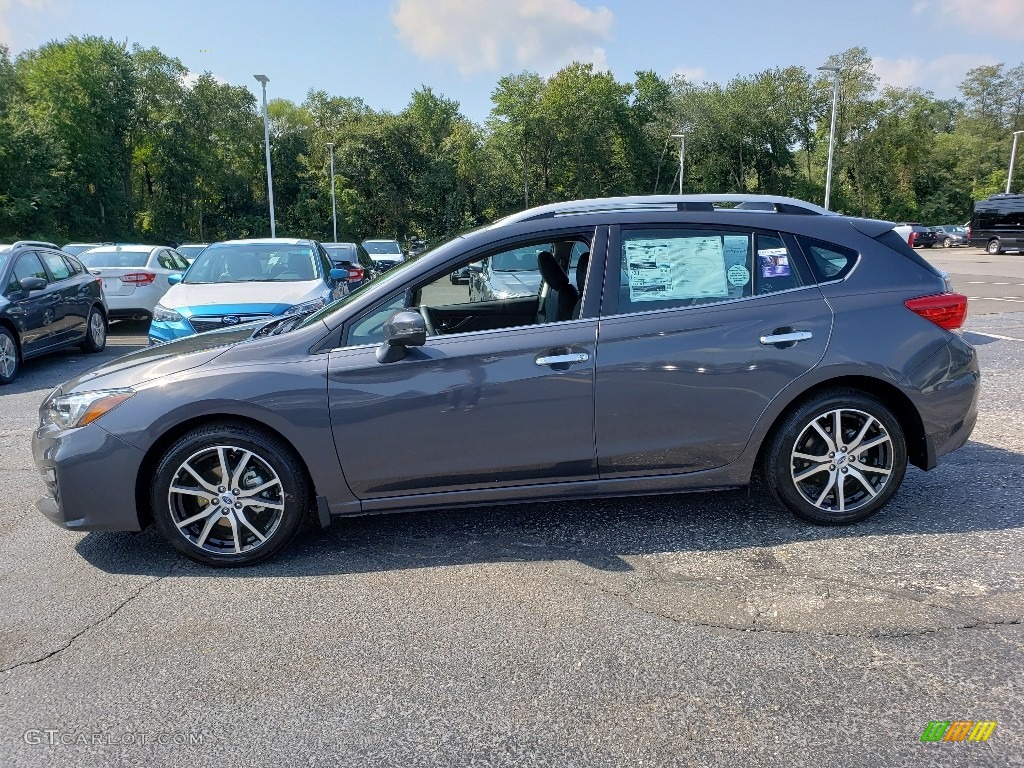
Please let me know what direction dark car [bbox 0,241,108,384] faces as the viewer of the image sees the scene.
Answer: facing the viewer and to the left of the viewer

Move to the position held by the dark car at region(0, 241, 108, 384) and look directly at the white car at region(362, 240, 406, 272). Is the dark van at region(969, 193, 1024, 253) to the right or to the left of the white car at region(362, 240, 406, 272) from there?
right

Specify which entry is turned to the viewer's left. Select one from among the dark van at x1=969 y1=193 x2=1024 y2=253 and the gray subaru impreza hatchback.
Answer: the gray subaru impreza hatchback

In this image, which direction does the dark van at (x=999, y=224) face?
to the viewer's right

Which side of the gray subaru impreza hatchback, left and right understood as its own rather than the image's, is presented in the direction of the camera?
left

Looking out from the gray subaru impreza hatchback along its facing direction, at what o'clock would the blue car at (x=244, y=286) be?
The blue car is roughly at 2 o'clock from the gray subaru impreza hatchback.

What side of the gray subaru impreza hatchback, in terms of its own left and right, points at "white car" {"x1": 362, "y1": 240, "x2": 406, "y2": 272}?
right

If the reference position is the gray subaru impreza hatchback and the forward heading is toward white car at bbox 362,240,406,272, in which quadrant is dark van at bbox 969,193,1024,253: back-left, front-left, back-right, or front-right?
front-right
